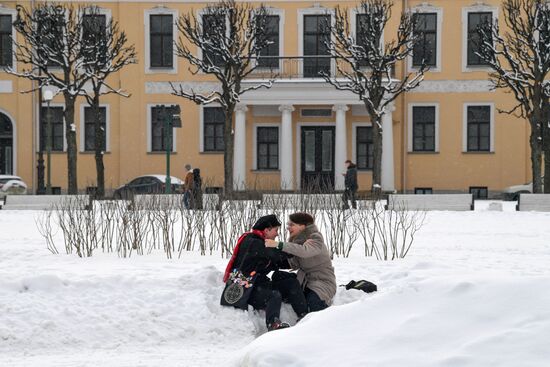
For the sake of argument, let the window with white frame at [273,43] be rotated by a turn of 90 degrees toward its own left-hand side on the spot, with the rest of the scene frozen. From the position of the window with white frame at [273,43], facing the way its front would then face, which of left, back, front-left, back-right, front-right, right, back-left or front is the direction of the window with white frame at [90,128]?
back

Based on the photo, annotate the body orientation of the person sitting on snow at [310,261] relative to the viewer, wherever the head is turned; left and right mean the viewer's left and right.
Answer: facing to the left of the viewer

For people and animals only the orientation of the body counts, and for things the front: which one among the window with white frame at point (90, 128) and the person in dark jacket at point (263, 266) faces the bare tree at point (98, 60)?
the window with white frame

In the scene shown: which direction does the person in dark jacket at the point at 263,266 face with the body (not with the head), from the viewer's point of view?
to the viewer's right

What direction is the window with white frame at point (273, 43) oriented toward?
toward the camera

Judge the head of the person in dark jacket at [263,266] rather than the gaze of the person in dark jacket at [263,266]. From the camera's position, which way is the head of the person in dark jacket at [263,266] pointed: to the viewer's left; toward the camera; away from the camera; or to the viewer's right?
to the viewer's right

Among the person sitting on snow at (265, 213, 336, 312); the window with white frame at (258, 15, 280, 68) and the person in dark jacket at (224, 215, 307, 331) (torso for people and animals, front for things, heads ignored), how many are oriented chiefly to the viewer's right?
1

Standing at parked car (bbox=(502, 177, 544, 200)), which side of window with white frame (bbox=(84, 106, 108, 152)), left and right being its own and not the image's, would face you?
left

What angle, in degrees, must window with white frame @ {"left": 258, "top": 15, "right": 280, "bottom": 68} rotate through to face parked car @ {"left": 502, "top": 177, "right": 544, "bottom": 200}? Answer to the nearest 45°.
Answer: approximately 90° to its left

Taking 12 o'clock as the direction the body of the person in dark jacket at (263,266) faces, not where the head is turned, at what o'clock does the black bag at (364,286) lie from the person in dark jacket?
The black bag is roughly at 11 o'clock from the person in dark jacket.

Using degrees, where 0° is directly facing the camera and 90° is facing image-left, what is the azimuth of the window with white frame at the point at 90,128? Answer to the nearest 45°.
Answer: approximately 0°

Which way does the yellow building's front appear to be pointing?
toward the camera
